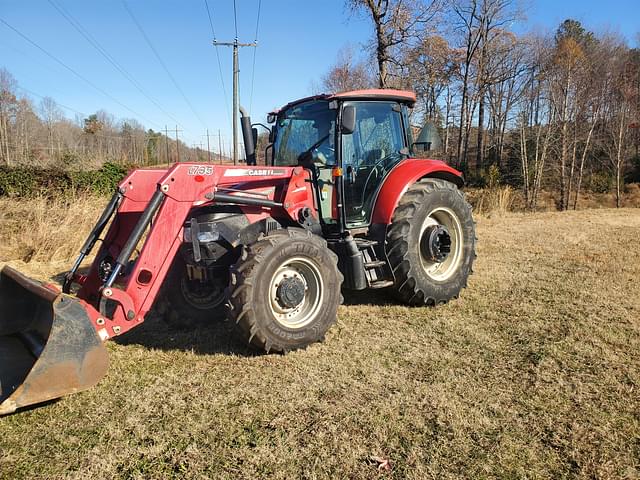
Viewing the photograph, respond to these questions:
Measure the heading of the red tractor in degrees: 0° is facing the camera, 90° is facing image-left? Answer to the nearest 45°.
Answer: approximately 45°

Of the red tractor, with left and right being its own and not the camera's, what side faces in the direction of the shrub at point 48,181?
right
